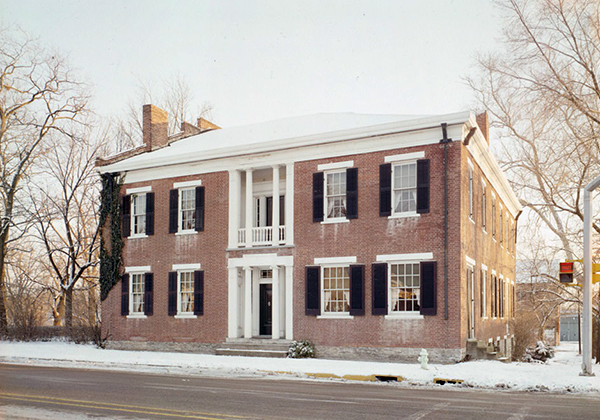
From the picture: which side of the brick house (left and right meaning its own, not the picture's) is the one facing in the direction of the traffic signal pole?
left

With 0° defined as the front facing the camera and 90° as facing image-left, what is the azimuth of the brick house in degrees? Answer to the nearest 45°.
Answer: approximately 45°

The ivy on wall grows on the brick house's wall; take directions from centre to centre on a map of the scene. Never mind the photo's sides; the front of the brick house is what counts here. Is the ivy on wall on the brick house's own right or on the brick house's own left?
on the brick house's own right
